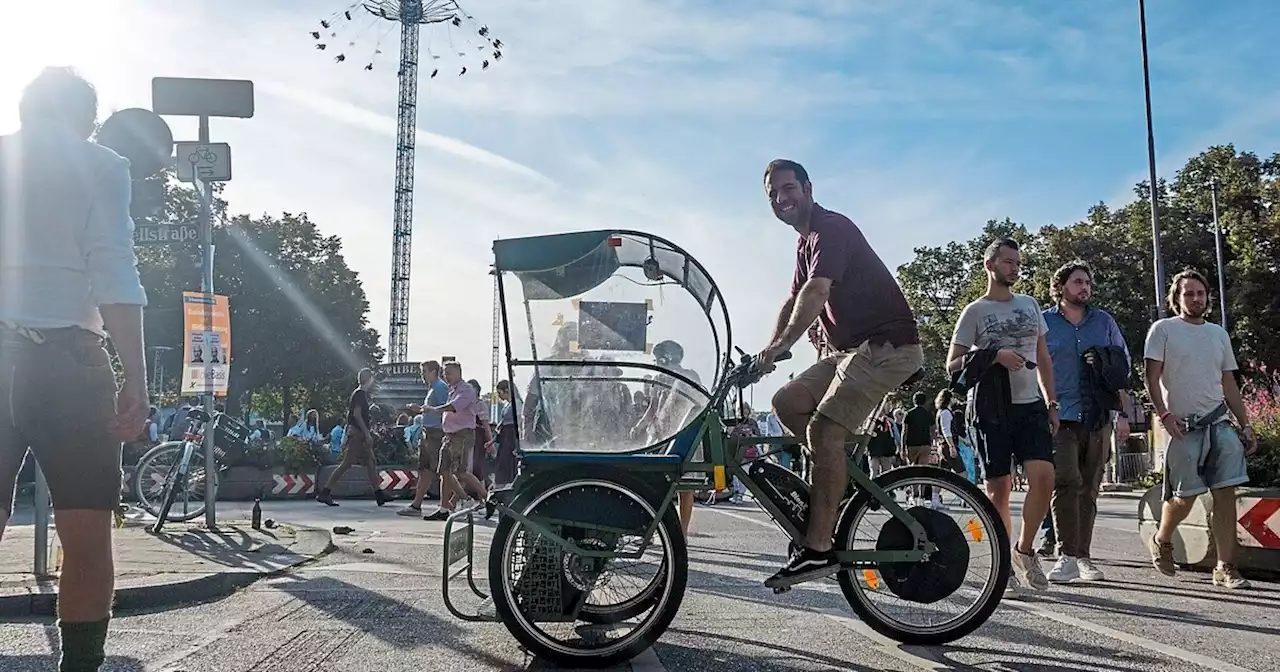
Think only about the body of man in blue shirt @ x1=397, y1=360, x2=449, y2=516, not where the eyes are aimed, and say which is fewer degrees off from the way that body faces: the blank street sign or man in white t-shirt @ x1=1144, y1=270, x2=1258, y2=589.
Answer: the blank street sign

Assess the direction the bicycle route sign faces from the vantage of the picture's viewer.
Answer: facing the viewer

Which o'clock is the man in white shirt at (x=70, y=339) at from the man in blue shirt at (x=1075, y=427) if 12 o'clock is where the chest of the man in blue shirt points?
The man in white shirt is roughly at 1 o'clock from the man in blue shirt.

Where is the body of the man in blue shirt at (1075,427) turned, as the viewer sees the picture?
toward the camera

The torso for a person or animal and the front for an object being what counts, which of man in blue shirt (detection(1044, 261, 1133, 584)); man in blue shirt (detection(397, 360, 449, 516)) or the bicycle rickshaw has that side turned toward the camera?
man in blue shirt (detection(1044, 261, 1133, 584))

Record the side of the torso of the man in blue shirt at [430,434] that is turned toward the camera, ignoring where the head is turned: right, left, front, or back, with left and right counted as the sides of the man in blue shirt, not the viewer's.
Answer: left

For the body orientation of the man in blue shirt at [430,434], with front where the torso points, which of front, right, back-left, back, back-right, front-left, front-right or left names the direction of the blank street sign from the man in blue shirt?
front-left

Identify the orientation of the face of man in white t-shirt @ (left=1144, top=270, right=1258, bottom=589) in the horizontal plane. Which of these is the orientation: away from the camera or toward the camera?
toward the camera

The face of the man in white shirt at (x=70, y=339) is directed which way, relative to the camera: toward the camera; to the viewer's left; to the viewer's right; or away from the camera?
away from the camera

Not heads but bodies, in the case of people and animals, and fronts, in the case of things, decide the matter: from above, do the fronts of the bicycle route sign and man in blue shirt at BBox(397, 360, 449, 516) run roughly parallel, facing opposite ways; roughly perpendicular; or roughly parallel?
roughly perpendicular
